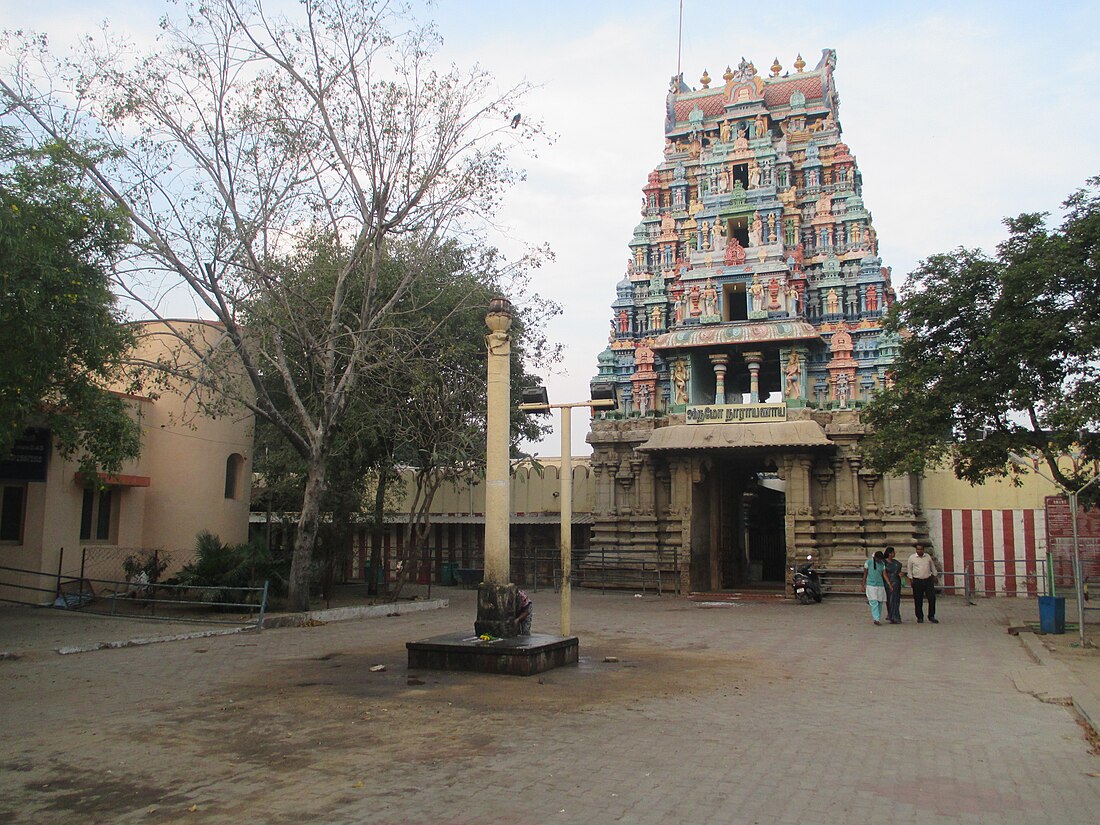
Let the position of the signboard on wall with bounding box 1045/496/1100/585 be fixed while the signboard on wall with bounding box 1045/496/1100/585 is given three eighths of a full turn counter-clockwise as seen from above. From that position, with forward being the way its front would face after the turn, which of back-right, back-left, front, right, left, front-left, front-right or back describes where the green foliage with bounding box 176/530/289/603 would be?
back

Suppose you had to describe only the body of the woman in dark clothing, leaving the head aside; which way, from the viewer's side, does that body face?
toward the camera

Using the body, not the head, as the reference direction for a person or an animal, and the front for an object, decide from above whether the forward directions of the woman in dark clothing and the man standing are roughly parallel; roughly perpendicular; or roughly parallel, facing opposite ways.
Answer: roughly parallel

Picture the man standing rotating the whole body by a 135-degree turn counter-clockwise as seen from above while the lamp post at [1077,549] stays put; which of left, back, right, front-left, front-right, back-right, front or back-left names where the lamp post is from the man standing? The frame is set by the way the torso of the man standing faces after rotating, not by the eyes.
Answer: right

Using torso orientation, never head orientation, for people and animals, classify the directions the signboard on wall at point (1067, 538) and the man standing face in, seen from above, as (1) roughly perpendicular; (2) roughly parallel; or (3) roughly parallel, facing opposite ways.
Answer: roughly parallel

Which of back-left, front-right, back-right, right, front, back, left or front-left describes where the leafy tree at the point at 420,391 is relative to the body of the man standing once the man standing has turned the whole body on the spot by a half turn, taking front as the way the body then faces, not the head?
left

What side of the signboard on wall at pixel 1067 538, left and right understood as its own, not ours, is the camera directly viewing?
front

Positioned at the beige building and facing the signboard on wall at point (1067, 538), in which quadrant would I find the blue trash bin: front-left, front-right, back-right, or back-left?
front-right

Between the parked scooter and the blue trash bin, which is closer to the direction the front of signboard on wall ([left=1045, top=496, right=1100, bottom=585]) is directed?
the blue trash bin

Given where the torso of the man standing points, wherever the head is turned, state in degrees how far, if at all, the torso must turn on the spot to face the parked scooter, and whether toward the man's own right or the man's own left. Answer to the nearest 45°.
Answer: approximately 135° to the man's own right

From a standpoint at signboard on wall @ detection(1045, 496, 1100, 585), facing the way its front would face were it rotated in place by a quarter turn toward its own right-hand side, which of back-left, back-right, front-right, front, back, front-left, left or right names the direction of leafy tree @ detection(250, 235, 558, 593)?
front-left

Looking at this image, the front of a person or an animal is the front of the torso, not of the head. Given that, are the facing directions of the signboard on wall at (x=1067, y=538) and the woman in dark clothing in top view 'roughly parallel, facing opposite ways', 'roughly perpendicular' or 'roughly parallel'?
roughly parallel

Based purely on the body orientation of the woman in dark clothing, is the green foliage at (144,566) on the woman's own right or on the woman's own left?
on the woman's own right

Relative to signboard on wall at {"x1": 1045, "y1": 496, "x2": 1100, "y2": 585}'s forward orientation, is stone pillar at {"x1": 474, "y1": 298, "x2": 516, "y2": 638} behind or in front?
in front

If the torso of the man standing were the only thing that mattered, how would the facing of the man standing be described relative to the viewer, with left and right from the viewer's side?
facing the viewer
